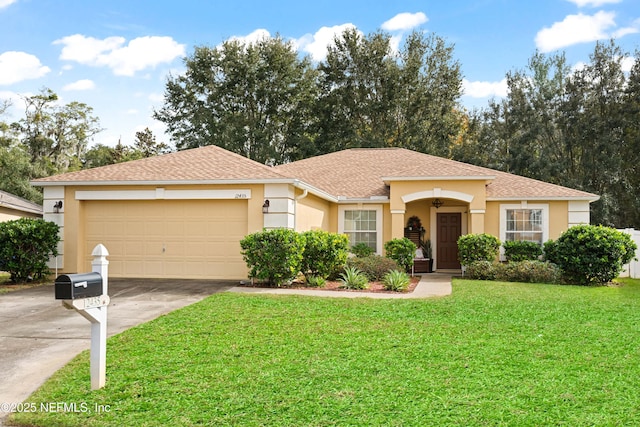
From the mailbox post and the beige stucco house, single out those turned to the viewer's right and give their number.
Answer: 0

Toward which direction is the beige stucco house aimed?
toward the camera

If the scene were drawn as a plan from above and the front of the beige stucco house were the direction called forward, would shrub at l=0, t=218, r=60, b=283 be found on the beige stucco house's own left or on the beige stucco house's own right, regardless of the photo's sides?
on the beige stucco house's own right

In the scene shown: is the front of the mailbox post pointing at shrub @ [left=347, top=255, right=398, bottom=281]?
no

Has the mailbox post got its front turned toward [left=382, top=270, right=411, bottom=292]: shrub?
no

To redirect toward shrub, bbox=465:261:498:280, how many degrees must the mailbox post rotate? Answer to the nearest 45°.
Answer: approximately 180°

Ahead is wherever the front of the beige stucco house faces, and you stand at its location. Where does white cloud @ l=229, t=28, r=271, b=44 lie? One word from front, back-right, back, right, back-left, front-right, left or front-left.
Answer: back

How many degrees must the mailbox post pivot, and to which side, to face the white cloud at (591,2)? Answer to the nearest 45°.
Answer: approximately 180°

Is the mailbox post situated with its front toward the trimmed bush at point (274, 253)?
no

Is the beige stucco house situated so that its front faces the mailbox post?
yes

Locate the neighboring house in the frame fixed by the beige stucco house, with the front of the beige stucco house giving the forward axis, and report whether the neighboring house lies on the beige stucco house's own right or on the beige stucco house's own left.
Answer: on the beige stucco house's own right

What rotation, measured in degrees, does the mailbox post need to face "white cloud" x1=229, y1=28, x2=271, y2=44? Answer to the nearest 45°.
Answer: approximately 135° to its right

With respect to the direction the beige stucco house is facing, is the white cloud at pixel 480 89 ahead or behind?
behind

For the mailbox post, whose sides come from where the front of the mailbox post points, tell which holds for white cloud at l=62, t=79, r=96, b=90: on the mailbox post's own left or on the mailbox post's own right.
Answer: on the mailbox post's own right
